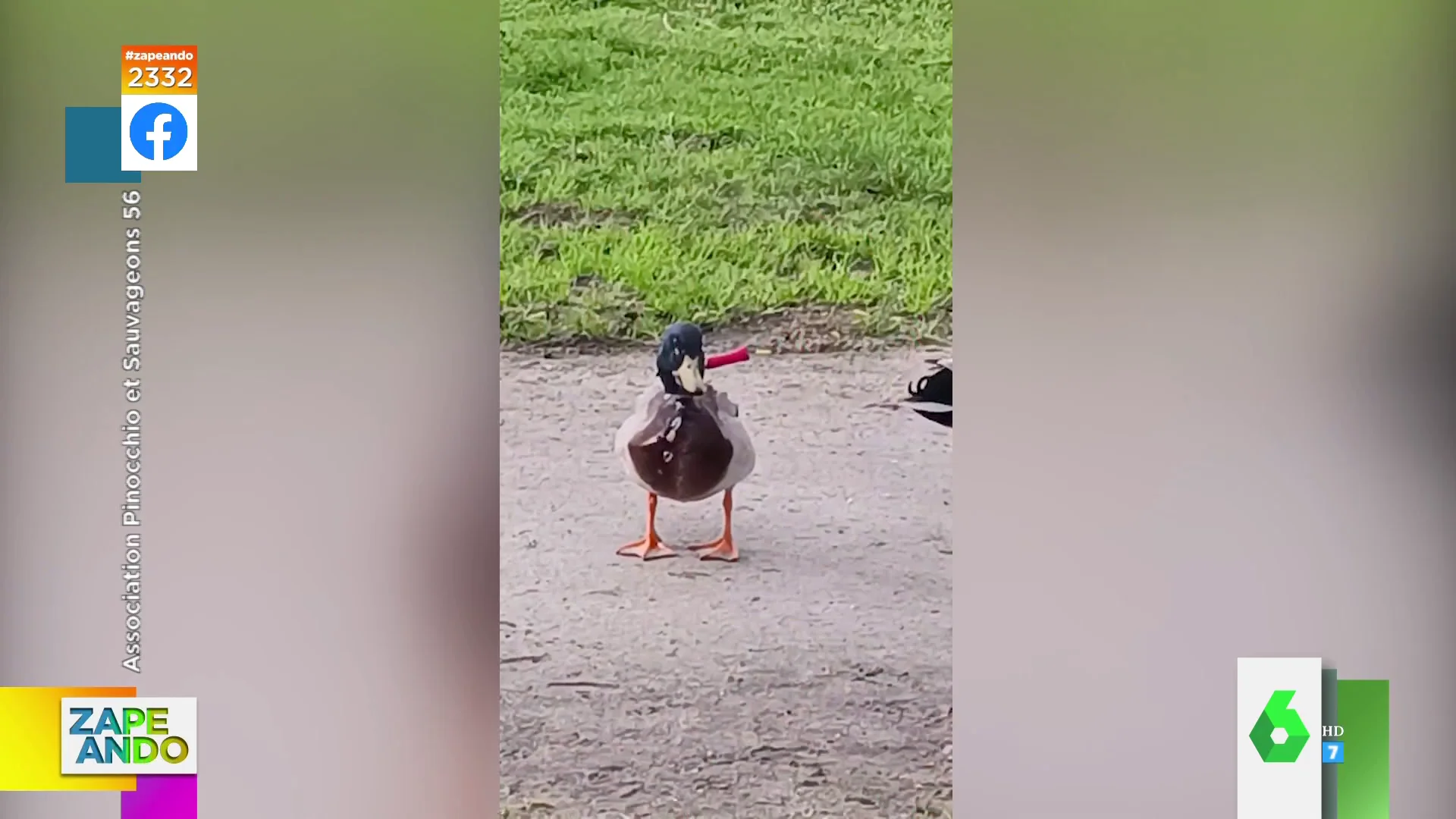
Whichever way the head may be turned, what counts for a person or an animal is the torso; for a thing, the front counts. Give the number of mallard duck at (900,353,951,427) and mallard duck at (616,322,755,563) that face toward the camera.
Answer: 1

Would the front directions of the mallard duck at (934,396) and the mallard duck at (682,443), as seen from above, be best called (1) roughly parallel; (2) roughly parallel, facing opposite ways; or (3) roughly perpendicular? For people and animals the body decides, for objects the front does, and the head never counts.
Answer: roughly perpendicular

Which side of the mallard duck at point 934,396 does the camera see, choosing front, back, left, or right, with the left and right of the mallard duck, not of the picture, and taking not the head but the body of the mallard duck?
right

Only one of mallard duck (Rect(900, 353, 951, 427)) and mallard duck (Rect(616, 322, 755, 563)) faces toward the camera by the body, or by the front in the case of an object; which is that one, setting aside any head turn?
mallard duck (Rect(616, 322, 755, 563))

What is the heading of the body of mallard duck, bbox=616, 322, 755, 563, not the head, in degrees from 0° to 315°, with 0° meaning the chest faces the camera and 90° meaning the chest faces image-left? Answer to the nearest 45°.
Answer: approximately 0°
